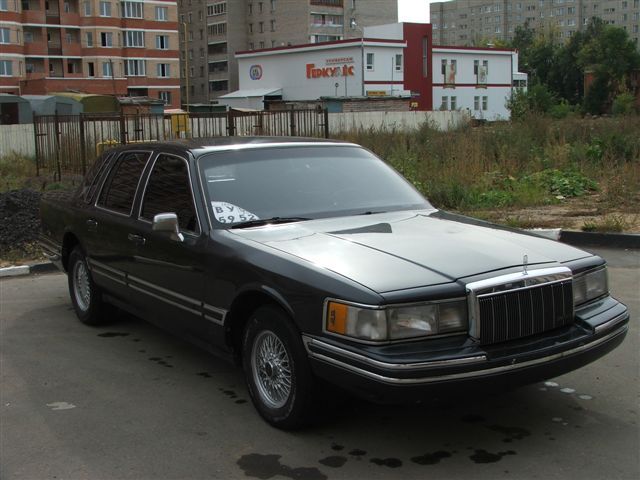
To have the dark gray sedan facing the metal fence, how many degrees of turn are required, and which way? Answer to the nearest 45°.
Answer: approximately 135° to its left

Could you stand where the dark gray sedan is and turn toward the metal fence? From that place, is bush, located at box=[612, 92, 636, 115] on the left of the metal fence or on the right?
right

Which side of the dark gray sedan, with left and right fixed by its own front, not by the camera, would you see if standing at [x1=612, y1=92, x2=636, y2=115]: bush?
left

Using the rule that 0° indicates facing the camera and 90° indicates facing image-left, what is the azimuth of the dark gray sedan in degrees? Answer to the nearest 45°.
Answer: approximately 315°

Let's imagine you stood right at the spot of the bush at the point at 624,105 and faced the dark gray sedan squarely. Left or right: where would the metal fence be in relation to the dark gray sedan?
right
